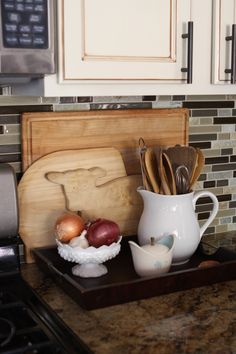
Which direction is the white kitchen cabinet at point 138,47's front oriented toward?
toward the camera

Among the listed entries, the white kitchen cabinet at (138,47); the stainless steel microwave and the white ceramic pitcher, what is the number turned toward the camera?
2

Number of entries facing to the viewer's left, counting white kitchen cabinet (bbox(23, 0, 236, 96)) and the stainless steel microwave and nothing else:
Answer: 0

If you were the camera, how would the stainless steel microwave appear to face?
facing the viewer

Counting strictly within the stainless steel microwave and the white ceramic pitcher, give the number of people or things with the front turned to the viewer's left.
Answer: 1

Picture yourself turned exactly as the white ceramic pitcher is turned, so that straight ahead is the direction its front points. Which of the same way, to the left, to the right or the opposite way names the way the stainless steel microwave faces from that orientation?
to the left

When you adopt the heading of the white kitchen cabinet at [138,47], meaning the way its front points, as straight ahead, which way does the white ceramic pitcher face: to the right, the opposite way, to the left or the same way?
to the right

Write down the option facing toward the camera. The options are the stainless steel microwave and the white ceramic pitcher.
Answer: the stainless steel microwave

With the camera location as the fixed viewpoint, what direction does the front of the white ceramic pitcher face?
facing to the left of the viewer

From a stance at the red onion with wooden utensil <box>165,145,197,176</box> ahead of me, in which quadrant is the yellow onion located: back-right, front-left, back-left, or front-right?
back-left

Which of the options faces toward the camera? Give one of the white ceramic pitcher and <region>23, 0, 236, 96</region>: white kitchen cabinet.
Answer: the white kitchen cabinet

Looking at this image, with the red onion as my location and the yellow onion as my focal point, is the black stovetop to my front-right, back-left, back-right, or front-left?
front-left
